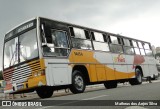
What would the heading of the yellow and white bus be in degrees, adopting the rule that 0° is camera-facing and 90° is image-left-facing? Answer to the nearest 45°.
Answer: approximately 45°
